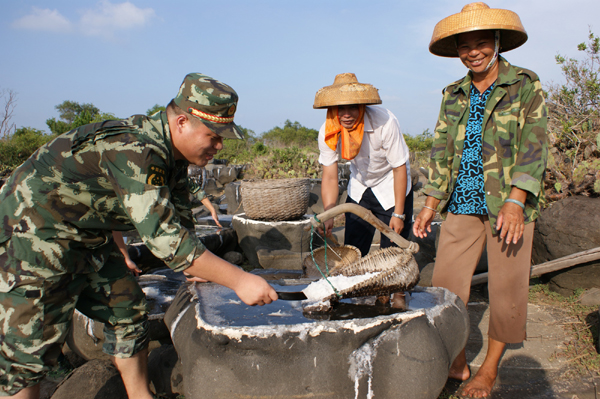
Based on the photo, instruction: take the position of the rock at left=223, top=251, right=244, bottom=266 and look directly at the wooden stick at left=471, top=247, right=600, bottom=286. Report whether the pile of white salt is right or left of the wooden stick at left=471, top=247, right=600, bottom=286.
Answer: right

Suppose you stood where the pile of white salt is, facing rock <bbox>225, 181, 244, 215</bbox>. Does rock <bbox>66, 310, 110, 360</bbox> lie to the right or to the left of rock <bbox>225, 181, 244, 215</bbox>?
left

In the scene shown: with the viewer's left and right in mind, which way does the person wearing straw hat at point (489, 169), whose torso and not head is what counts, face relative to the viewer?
facing the viewer and to the left of the viewer

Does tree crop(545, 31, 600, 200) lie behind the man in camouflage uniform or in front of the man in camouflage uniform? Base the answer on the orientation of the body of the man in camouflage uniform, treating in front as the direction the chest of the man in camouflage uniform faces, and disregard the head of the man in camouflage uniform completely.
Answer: in front

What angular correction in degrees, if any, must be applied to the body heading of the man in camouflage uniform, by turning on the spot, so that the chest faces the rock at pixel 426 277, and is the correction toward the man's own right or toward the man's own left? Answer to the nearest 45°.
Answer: approximately 45° to the man's own left

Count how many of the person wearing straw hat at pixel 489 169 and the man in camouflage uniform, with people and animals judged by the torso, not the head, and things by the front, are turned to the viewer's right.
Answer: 1

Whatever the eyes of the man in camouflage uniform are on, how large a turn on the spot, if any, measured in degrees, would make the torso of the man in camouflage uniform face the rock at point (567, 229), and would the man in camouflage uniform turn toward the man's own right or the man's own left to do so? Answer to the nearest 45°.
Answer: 0° — they already face it

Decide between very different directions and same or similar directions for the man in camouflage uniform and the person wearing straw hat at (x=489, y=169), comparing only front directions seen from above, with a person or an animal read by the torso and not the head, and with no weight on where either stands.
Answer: very different directions

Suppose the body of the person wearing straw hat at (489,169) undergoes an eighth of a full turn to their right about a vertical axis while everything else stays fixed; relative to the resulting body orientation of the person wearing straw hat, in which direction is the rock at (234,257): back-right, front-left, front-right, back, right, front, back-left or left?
front-right

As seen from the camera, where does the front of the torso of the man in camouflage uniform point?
to the viewer's right

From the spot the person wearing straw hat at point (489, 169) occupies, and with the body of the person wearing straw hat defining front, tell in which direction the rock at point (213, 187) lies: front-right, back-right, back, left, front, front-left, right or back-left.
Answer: right

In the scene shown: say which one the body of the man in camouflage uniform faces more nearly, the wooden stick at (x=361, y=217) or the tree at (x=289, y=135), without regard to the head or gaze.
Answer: the wooden stick
